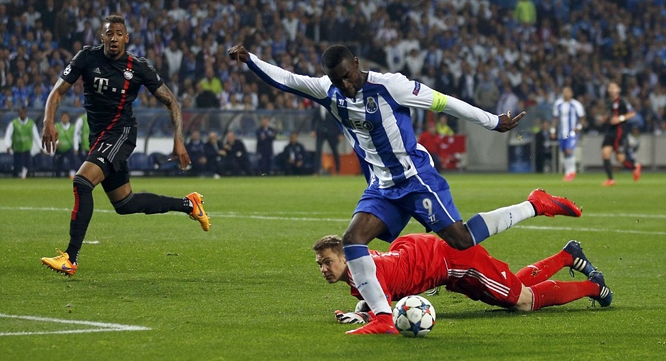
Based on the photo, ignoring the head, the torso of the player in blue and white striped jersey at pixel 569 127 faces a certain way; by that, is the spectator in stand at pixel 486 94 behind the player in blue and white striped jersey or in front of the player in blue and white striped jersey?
behind

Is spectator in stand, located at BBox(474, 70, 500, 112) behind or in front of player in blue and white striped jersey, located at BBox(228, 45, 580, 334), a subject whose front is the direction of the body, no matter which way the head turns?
behind

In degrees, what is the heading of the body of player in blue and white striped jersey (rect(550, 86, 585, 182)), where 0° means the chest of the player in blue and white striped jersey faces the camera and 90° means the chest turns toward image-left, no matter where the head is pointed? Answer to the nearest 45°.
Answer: approximately 0°

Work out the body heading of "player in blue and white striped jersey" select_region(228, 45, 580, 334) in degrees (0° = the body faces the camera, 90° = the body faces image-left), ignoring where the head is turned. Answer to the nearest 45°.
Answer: approximately 45°

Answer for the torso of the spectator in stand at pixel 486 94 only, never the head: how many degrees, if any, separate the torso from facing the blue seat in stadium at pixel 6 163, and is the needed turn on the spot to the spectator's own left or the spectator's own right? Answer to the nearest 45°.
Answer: approximately 45° to the spectator's own right

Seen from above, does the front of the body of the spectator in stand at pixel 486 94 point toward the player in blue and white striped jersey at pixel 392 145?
yes

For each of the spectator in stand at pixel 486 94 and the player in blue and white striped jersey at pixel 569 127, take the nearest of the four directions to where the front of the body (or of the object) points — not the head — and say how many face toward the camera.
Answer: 2
